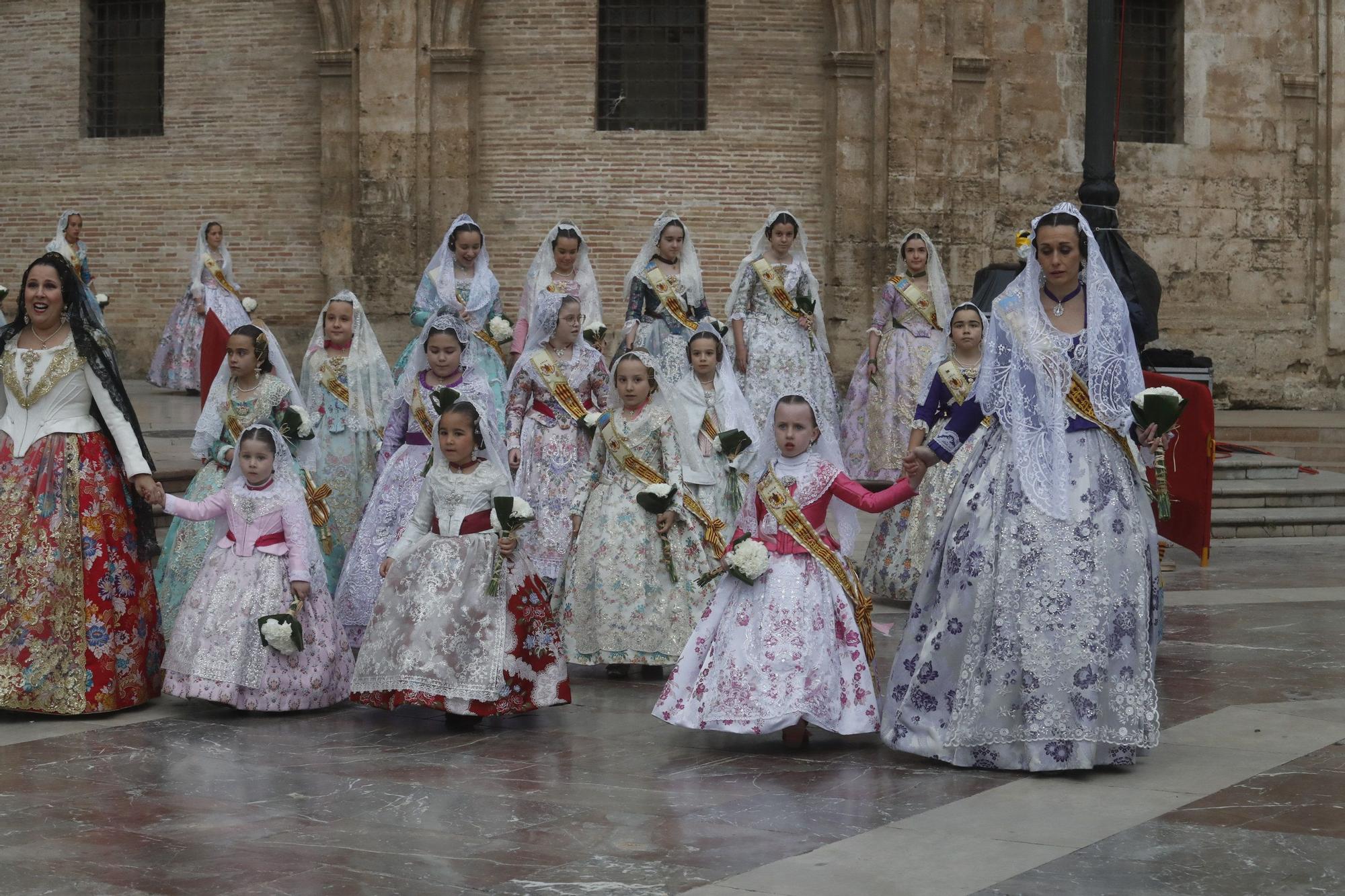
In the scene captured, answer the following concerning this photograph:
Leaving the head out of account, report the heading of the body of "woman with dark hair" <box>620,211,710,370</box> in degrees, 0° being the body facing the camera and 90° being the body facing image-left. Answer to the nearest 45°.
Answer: approximately 315°

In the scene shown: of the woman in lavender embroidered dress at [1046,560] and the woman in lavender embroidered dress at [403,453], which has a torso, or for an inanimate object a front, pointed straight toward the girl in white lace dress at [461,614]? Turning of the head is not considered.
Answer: the woman in lavender embroidered dress at [403,453]

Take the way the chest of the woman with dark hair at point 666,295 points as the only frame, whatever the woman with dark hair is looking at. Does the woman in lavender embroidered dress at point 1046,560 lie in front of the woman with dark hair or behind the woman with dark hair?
in front

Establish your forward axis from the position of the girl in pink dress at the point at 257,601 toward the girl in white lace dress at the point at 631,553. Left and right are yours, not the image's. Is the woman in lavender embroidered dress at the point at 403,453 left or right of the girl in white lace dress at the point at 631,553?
left

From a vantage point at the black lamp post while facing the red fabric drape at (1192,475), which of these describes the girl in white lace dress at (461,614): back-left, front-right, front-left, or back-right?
front-right

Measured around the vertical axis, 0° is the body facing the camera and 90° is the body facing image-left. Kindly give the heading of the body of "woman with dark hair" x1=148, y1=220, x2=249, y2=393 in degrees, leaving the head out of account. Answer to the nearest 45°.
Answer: approximately 315°

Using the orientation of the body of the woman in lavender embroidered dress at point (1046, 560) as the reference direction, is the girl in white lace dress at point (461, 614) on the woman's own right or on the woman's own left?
on the woman's own right

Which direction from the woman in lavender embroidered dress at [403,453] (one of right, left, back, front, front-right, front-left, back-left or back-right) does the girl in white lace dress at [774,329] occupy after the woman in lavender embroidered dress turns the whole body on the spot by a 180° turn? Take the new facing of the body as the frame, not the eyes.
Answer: front-right

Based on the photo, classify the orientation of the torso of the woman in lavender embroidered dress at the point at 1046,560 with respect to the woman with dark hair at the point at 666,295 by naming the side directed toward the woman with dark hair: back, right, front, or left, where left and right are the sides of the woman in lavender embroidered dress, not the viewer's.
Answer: back

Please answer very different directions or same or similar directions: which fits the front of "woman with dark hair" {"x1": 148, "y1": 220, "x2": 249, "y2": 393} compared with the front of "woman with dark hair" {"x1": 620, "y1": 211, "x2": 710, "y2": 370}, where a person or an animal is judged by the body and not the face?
same or similar directions

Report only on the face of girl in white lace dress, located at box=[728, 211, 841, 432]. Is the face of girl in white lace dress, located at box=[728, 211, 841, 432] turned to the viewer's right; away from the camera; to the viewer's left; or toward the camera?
toward the camera

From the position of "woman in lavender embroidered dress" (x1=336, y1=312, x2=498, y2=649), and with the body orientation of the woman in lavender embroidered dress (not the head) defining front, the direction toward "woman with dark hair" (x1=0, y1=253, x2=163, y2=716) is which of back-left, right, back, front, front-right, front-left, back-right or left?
front-right

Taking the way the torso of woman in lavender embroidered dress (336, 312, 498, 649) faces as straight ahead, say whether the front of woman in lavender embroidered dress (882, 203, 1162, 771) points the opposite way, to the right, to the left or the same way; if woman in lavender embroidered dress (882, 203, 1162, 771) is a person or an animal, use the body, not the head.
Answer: the same way

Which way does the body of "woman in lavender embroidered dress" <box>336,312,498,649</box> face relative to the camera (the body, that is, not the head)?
toward the camera

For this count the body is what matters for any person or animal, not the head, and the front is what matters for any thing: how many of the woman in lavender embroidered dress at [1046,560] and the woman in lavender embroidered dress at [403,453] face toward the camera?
2

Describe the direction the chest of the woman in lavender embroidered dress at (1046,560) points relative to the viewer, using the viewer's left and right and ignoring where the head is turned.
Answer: facing the viewer

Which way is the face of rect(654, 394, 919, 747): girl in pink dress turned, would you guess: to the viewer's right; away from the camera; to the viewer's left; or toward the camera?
toward the camera
